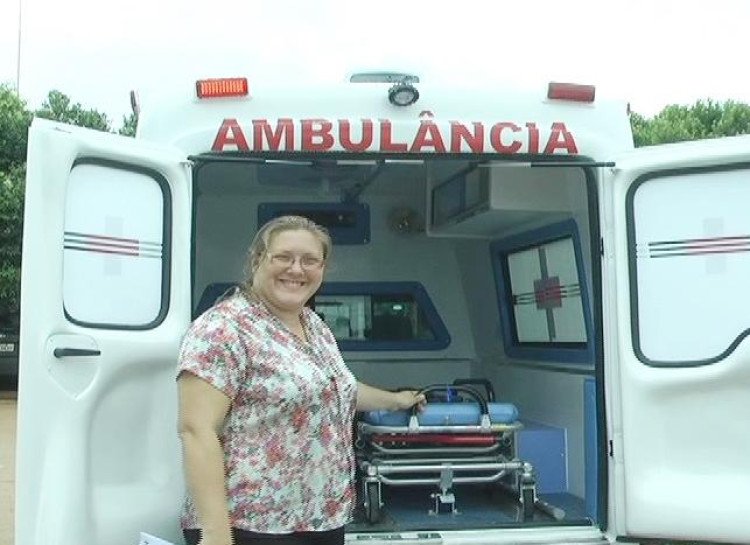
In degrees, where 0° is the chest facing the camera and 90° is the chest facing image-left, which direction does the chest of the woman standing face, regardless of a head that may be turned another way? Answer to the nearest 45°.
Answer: approximately 315°

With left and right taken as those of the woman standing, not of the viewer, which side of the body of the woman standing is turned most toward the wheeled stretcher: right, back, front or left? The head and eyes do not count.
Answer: left

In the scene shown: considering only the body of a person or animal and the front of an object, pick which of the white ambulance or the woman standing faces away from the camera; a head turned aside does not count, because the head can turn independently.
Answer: the white ambulance

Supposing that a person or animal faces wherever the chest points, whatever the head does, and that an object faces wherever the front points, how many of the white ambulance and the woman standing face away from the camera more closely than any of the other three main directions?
1

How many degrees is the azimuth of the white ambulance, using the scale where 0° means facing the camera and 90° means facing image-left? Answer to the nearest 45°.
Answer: approximately 180°
